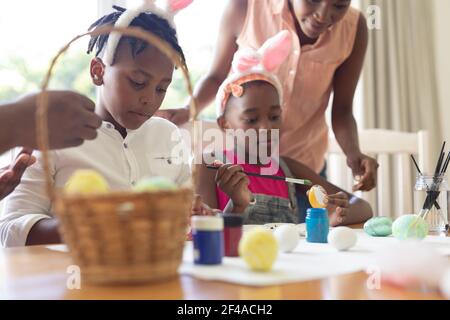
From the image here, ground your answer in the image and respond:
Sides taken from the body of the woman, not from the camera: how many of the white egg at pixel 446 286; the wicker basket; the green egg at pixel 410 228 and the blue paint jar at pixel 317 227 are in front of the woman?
4

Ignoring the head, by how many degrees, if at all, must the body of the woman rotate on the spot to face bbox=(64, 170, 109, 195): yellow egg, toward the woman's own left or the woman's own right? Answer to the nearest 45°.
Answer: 0° — they already face it

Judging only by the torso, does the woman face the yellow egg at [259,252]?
yes

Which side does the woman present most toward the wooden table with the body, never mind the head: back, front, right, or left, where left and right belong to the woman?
front

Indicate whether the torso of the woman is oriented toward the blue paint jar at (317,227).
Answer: yes

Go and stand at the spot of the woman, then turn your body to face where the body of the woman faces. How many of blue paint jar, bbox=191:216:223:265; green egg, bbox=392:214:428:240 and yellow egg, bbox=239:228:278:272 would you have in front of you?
3

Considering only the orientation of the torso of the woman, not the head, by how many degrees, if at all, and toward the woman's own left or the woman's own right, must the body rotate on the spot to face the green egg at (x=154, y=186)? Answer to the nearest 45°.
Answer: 0° — they already face it

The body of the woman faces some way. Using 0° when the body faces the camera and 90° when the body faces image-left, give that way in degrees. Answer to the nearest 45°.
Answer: approximately 0°

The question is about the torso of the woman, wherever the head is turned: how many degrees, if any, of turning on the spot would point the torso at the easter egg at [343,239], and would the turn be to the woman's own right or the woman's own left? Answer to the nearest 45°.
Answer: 0° — they already face it

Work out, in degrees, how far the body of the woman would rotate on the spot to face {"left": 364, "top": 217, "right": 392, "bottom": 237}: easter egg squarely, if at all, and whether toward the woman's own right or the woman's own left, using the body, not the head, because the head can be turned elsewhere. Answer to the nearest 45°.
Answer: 0° — they already face it

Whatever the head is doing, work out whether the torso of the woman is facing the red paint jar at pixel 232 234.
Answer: yes
